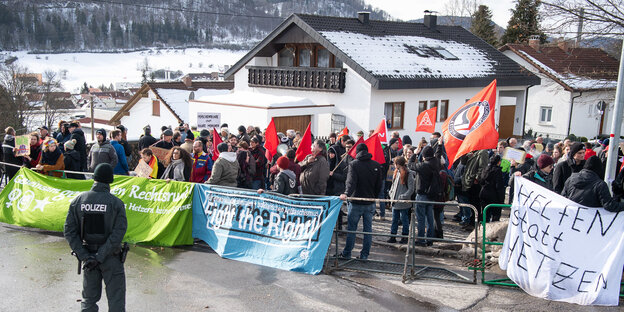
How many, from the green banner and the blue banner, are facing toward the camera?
2

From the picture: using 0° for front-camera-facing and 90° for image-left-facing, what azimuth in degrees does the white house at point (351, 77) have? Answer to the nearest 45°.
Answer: approximately 45°

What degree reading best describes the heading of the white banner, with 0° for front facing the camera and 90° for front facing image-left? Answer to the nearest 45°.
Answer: approximately 0°

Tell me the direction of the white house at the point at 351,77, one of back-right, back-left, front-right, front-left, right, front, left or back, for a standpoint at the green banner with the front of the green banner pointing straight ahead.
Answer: back-left

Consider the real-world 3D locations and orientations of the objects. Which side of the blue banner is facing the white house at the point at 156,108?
back

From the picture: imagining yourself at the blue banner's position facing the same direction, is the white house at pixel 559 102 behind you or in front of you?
behind

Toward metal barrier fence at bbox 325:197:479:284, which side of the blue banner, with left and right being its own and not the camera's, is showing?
left

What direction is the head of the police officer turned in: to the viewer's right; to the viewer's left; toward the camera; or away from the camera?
away from the camera

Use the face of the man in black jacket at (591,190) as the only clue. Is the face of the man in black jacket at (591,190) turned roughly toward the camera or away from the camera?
away from the camera

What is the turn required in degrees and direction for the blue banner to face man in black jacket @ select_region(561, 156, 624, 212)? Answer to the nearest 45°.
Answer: approximately 90° to its left

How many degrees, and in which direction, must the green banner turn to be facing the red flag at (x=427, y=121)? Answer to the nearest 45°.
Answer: approximately 90° to its left
